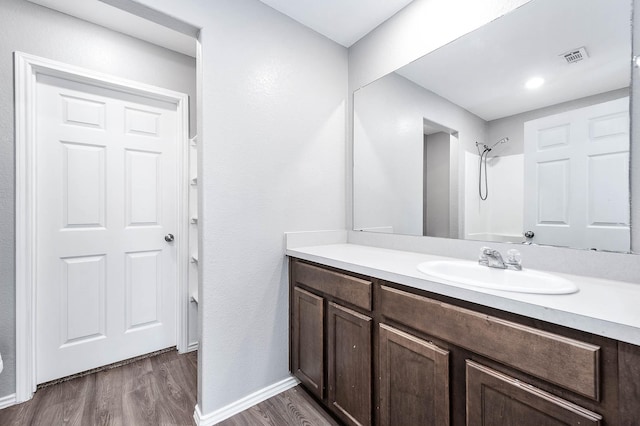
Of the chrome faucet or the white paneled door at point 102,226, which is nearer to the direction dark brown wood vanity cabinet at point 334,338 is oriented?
the white paneled door

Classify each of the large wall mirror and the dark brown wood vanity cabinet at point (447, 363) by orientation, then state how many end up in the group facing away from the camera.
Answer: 0

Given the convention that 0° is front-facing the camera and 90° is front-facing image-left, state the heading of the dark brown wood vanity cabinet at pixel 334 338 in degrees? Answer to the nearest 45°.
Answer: approximately 45°

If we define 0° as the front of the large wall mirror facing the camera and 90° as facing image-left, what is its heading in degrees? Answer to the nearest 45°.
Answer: approximately 45°

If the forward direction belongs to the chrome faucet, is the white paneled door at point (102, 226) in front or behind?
in front
